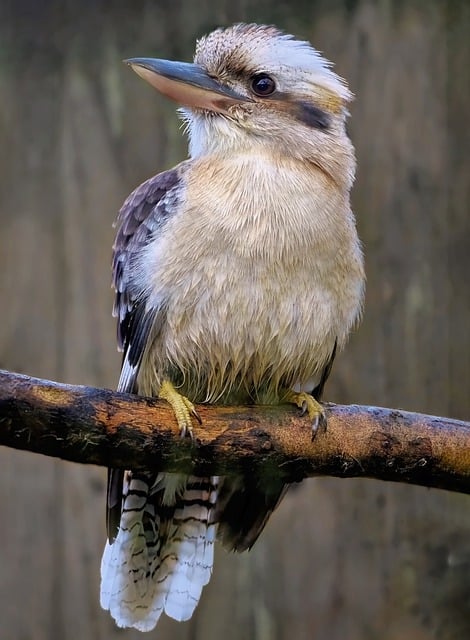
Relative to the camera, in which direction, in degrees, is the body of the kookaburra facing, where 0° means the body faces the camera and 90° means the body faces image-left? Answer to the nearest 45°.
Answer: approximately 0°
